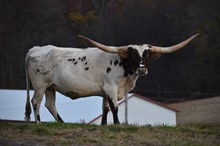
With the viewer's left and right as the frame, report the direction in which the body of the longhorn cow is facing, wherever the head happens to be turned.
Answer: facing to the right of the viewer
